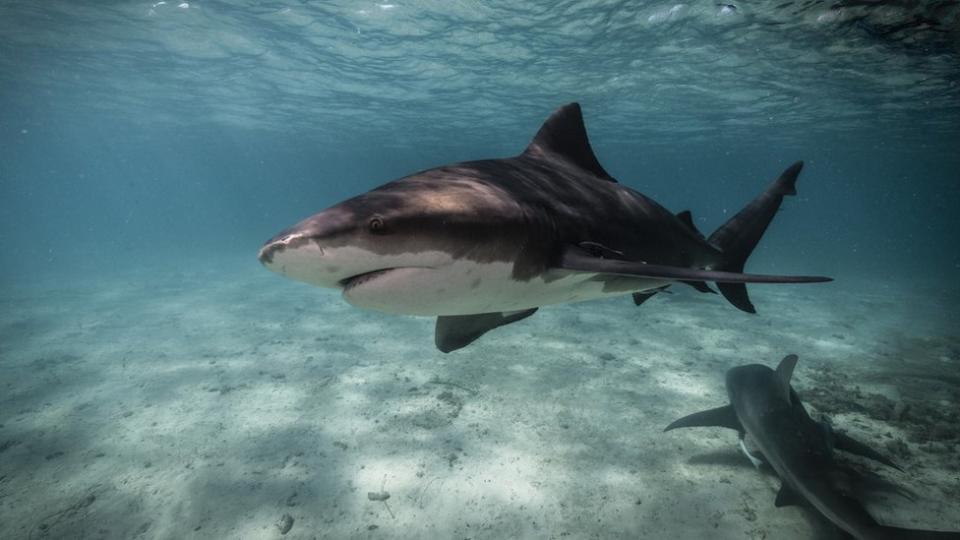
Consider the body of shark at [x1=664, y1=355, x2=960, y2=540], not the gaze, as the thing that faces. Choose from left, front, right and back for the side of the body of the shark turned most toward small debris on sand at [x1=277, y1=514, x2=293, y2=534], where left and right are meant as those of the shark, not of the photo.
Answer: left

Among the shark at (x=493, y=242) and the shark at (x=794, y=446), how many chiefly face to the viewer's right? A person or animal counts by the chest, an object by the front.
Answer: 0

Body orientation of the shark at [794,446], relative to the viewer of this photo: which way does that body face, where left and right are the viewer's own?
facing away from the viewer and to the left of the viewer

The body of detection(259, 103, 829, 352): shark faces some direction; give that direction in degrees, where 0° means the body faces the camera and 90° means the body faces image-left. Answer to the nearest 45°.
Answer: approximately 45°

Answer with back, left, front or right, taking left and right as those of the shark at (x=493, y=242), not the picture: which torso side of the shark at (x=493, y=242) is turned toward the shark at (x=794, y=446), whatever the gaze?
back
